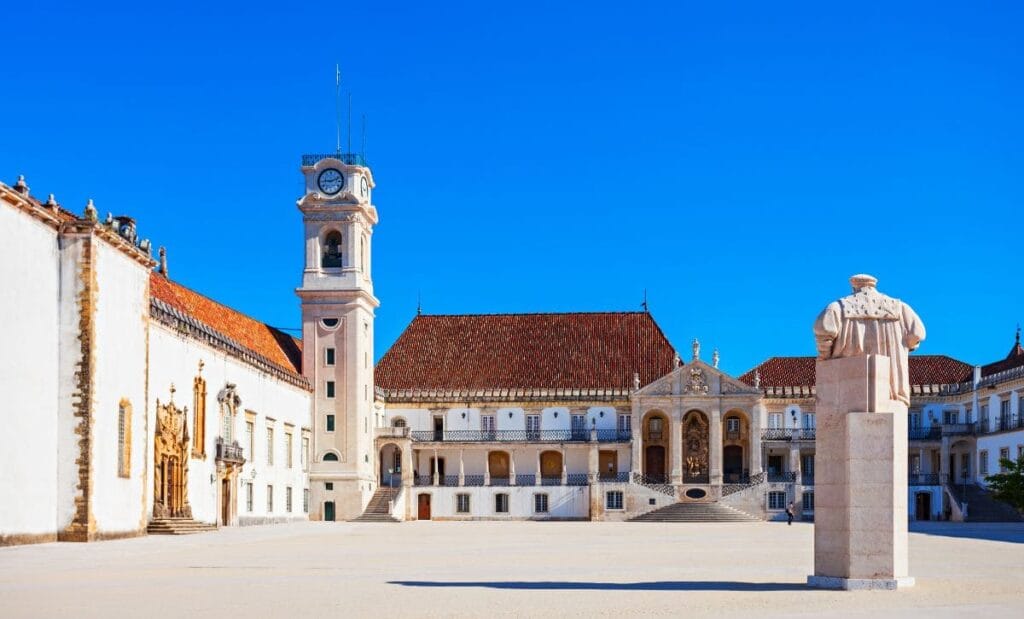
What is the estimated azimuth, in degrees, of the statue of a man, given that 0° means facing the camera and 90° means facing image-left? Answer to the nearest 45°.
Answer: approximately 180°
